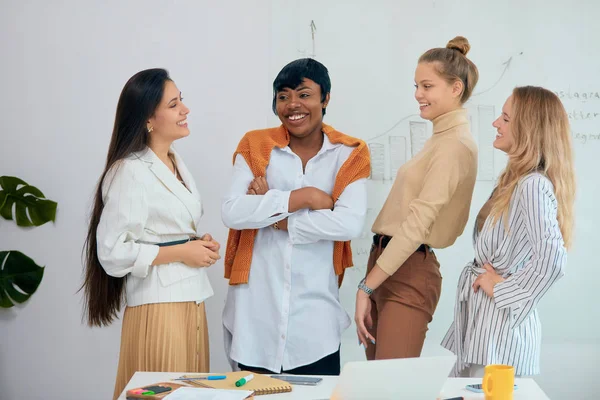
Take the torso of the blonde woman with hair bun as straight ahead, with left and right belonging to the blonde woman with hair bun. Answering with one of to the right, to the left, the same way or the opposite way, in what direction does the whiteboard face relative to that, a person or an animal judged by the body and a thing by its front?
to the left

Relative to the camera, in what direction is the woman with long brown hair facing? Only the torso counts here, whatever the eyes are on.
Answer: to the viewer's right

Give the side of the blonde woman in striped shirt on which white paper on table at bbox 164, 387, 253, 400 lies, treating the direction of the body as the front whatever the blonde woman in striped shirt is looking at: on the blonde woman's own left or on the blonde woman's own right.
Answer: on the blonde woman's own left

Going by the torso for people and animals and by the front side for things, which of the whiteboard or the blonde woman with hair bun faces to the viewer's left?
the blonde woman with hair bun

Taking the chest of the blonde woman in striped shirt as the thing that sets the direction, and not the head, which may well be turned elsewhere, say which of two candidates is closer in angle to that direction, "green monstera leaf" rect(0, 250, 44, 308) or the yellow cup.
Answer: the green monstera leaf

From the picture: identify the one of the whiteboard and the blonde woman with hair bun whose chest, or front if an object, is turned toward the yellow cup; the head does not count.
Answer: the whiteboard

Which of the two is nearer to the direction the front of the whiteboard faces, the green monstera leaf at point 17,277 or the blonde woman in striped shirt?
the blonde woman in striped shirt

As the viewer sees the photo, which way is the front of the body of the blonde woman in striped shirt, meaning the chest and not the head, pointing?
to the viewer's left

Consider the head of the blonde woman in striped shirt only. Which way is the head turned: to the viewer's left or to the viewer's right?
to the viewer's left

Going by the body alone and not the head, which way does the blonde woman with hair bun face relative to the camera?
to the viewer's left

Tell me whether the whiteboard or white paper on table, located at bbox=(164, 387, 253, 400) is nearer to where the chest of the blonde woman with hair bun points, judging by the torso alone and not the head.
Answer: the white paper on table

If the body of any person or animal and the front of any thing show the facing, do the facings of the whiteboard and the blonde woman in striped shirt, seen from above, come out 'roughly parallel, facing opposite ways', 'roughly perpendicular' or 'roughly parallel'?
roughly perpendicular
